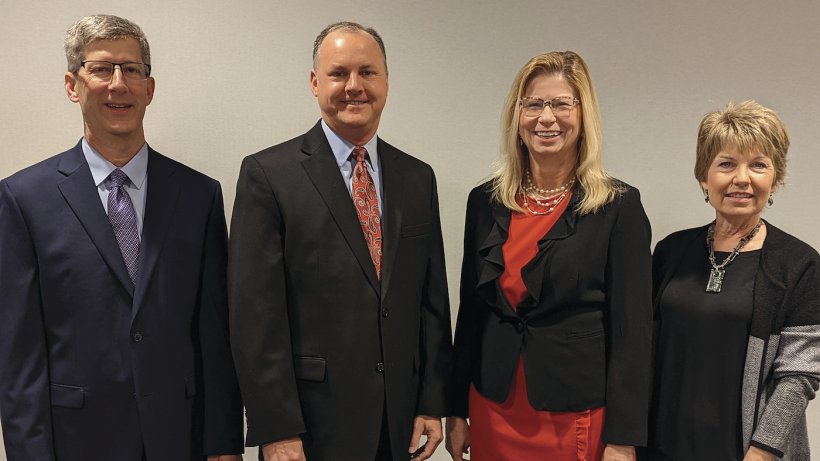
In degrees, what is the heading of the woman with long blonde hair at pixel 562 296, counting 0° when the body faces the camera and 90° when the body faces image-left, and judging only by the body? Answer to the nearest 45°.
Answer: approximately 0°

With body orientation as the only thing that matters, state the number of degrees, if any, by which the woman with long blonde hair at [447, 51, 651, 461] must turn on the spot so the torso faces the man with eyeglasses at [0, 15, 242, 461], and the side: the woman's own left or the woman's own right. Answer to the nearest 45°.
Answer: approximately 90° to the woman's own right

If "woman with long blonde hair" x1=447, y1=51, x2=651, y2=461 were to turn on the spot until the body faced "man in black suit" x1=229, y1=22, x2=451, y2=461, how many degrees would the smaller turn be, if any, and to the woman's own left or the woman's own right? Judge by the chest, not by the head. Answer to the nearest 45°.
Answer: approximately 90° to the woman's own right
